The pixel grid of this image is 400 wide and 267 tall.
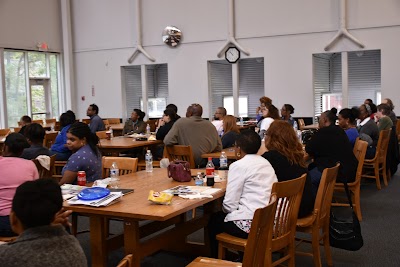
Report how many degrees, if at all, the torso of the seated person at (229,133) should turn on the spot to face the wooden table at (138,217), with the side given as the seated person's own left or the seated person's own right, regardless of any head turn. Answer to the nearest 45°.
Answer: approximately 135° to the seated person's own left

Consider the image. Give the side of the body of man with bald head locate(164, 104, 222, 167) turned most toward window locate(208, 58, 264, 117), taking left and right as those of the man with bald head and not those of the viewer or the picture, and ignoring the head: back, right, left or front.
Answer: front

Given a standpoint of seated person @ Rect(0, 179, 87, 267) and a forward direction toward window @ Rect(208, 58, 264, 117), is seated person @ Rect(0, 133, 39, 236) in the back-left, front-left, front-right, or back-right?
front-left

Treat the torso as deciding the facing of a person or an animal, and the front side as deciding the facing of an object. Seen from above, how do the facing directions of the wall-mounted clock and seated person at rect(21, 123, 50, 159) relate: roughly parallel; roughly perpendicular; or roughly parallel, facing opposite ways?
roughly parallel, facing opposite ways

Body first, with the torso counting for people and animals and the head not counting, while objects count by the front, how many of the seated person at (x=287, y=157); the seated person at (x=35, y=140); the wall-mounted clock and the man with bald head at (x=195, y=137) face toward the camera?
1

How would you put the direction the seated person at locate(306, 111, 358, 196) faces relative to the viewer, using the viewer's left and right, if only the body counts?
facing away from the viewer and to the left of the viewer

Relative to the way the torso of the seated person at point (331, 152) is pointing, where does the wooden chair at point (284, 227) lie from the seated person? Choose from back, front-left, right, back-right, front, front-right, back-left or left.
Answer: back-left

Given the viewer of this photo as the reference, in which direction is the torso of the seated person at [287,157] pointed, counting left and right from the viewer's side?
facing away from the viewer and to the left of the viewer

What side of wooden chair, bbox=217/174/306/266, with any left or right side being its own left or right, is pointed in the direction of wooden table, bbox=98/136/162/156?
front

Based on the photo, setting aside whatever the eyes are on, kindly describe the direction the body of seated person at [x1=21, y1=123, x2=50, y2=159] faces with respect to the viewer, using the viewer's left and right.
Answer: facing away from the viewer

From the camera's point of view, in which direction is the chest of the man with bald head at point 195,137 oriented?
away from the camera

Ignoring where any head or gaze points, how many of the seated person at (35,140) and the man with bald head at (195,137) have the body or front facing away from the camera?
2

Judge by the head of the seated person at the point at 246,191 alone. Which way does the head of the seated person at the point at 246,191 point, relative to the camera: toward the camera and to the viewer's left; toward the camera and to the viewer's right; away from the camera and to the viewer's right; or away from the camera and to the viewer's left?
away from the camera and to the viewer's left

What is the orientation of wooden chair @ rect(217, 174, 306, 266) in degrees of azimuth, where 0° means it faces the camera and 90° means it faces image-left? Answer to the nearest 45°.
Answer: approximately 135°

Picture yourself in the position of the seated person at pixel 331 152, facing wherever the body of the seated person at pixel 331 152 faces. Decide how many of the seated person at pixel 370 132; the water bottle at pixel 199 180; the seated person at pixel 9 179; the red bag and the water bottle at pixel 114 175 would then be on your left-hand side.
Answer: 4

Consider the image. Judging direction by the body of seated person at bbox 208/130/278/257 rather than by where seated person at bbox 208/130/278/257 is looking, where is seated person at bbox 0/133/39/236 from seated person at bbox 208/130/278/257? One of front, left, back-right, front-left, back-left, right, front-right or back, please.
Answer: front-left

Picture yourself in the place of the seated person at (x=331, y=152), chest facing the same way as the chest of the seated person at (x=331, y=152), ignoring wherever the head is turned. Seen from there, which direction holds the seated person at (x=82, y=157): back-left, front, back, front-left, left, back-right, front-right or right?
left

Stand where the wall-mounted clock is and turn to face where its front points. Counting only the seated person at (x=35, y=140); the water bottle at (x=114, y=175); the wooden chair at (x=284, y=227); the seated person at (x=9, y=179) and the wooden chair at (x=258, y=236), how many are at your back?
0

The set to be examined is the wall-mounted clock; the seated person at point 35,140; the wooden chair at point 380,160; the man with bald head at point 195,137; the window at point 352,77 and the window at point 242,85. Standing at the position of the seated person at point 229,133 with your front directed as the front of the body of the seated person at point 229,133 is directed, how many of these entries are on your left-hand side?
2
